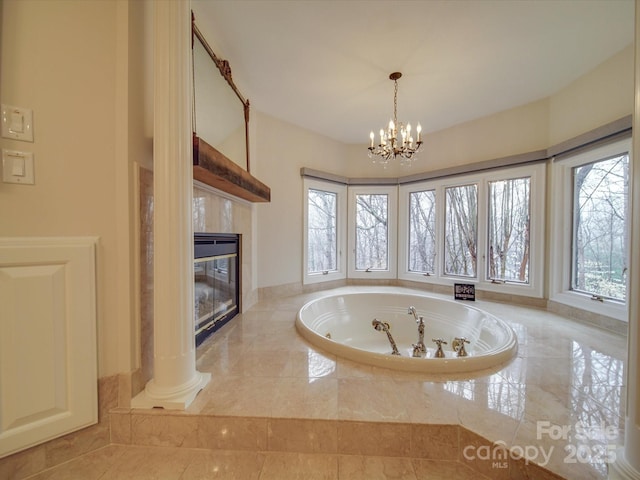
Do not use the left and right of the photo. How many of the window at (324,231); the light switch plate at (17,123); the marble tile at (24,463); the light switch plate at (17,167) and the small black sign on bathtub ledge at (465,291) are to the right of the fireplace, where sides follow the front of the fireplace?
3

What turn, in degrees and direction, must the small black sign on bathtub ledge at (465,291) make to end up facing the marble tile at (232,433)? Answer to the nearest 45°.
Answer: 0° — it already faces it

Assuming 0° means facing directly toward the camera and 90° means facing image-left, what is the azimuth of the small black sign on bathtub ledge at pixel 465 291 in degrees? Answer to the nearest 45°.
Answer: approximately 0°

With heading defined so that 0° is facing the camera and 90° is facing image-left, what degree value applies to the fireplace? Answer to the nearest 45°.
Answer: approximately 315°

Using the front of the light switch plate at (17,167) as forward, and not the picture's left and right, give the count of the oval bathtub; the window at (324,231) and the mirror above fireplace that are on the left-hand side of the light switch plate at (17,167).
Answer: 3

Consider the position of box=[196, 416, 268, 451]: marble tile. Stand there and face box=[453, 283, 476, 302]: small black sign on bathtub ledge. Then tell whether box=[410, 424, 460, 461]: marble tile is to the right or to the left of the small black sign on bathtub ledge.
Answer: right

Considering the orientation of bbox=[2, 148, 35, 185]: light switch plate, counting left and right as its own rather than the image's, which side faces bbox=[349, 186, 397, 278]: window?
left

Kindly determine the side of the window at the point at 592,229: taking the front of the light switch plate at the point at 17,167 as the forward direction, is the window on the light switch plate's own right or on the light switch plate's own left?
on the light switch plate's own left
